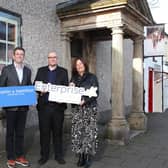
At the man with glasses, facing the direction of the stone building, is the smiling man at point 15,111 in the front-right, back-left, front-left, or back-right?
back-left

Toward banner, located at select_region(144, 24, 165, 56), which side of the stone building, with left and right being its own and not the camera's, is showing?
left

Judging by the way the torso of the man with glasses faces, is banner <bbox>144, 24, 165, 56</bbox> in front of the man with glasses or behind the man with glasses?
behind

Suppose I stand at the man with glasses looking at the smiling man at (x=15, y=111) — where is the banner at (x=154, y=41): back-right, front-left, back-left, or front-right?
back-right

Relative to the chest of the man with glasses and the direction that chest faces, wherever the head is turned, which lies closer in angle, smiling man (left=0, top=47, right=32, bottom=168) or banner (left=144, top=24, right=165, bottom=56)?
the smiling man

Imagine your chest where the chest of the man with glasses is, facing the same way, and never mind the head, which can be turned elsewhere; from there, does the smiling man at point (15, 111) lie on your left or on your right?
on your right

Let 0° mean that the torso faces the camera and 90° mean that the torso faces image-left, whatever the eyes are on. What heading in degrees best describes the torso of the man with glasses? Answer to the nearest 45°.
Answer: approximately 0°

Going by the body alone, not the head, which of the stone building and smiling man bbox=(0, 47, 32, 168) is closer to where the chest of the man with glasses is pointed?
the smiling man

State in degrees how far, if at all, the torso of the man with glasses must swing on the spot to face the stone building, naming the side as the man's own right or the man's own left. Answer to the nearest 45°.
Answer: approximately 180°

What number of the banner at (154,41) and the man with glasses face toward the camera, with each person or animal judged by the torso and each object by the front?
2

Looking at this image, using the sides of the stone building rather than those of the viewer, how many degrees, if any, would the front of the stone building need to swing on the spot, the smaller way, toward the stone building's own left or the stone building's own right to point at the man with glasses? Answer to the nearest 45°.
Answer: approximately 45° to the stone building's own right
